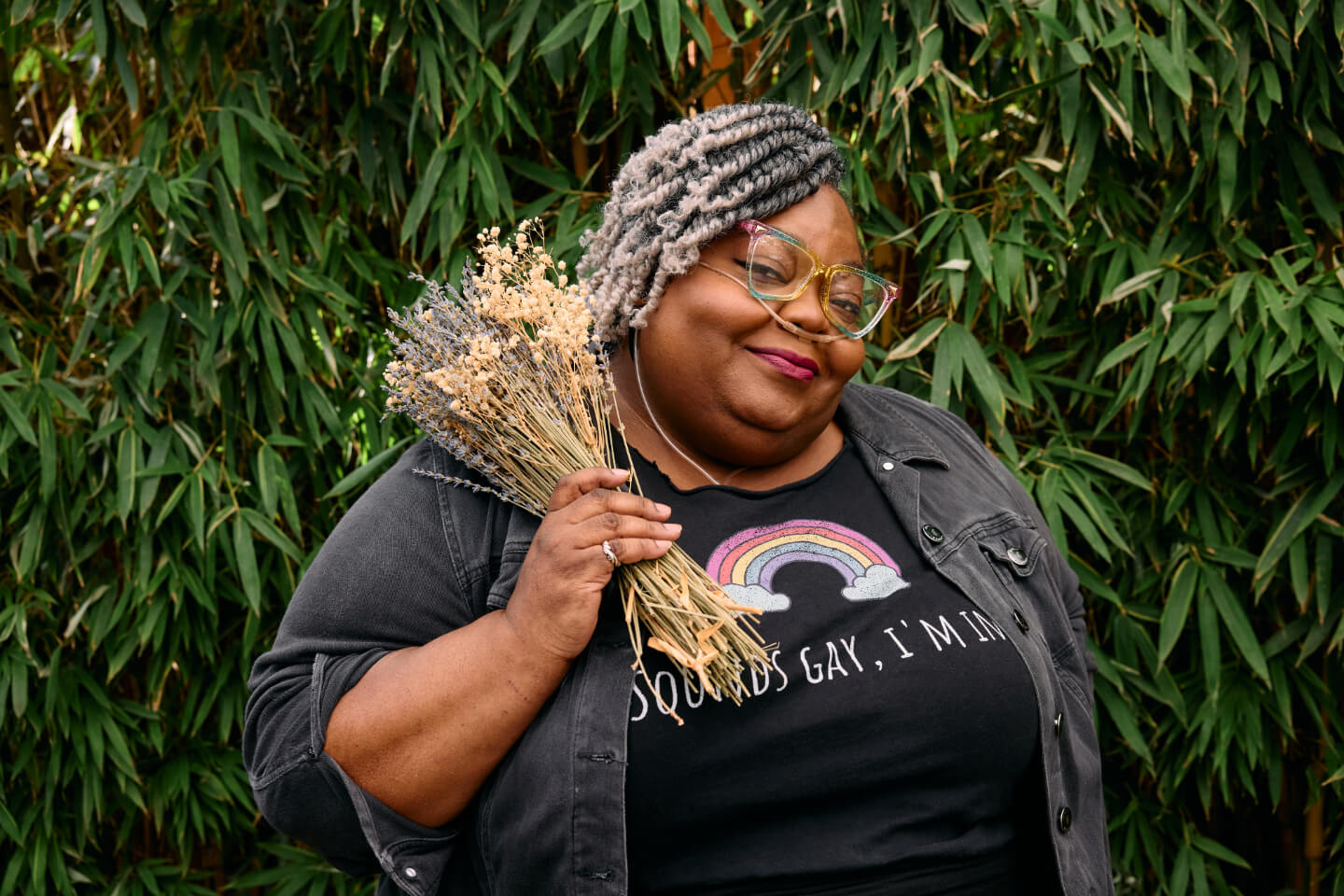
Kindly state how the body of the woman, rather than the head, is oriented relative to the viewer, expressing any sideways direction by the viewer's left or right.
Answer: facing the viewer and to the right of the viewer
